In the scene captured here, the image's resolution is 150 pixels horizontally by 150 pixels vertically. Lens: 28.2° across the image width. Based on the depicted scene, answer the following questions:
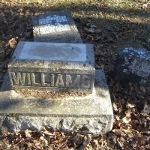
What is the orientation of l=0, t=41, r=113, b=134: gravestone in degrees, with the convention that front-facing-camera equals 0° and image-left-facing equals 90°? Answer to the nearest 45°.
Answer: approximately 0°

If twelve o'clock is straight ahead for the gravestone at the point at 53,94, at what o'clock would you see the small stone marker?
The small stone marker is roughly at 8 o'clock from the gravestone.
